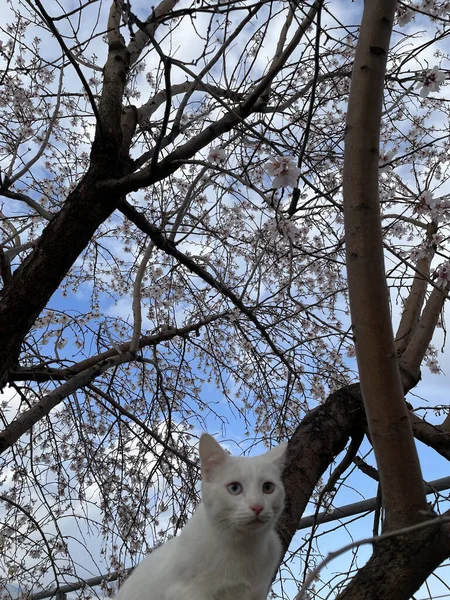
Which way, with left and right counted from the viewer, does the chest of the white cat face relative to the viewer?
facing the viewer and to the right of the viewer
